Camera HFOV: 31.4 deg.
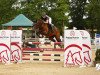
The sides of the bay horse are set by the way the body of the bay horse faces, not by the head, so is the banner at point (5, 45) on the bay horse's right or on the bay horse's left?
on the bay horse's right

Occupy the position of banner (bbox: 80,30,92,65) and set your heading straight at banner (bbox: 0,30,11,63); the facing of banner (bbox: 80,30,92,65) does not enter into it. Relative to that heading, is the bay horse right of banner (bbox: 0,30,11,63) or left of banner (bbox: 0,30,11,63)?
right

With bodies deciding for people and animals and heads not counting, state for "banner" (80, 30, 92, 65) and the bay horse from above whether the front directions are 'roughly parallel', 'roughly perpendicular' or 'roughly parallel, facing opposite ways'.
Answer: roughly perpendicular

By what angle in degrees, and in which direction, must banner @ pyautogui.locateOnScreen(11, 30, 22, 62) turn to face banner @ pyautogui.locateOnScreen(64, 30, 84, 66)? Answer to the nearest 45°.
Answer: approximately 45° to its left

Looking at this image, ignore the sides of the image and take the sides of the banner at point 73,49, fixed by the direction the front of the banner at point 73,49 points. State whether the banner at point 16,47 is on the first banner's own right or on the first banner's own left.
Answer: on the first banner's own right

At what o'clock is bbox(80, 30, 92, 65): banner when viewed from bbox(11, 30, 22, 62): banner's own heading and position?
bbox(80, 30, 92, 65): banner is roughly at 10 o'clock from bbox(11, 30, 22, 62): banner.

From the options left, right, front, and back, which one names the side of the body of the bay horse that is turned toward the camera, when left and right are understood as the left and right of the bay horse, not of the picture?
left
